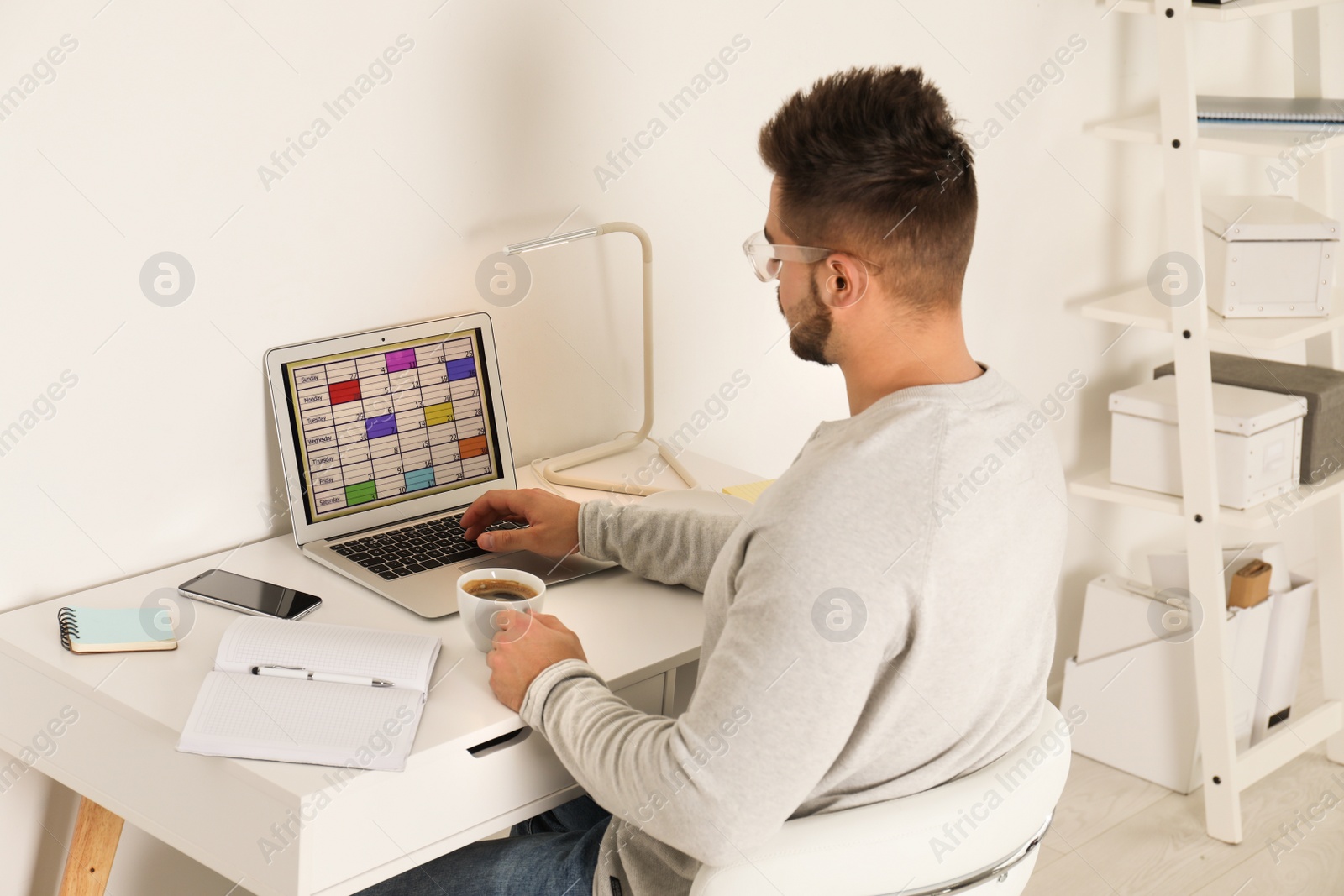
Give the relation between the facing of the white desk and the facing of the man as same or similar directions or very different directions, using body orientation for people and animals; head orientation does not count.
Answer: very different directions

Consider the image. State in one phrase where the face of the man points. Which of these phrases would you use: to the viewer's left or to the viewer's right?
to the viewer's left

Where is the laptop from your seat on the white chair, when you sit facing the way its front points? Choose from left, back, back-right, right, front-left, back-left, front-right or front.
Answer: front

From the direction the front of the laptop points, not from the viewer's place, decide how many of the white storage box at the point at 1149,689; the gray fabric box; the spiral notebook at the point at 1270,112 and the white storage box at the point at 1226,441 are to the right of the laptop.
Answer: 0

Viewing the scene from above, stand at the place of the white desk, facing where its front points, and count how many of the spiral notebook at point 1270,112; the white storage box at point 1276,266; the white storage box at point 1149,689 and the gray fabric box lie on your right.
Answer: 0

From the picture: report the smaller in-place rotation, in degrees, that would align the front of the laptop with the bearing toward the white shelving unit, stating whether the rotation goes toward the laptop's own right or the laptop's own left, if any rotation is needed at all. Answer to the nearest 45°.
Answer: approximately 45° to the laptop's own left

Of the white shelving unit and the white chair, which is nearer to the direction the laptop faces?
the white chair

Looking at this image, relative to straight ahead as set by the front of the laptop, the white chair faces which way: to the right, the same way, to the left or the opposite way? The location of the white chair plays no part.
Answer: the opposite way

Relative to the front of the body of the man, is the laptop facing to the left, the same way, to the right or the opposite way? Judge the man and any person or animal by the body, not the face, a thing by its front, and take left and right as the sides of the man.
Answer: the opposite way

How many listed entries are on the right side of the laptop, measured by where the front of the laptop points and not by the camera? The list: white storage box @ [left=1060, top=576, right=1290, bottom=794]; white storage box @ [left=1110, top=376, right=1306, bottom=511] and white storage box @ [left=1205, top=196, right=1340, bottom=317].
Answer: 0

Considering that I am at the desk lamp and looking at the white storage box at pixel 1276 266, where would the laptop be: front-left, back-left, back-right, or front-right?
back-right

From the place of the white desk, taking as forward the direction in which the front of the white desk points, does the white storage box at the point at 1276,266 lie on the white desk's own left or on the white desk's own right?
on the white desk's own left

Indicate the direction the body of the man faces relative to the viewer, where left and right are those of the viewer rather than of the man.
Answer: facing away from the viewer and to the left of the viewer

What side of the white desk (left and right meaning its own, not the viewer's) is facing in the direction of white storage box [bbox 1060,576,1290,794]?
left

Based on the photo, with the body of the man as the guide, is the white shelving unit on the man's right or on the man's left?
on the man's right
